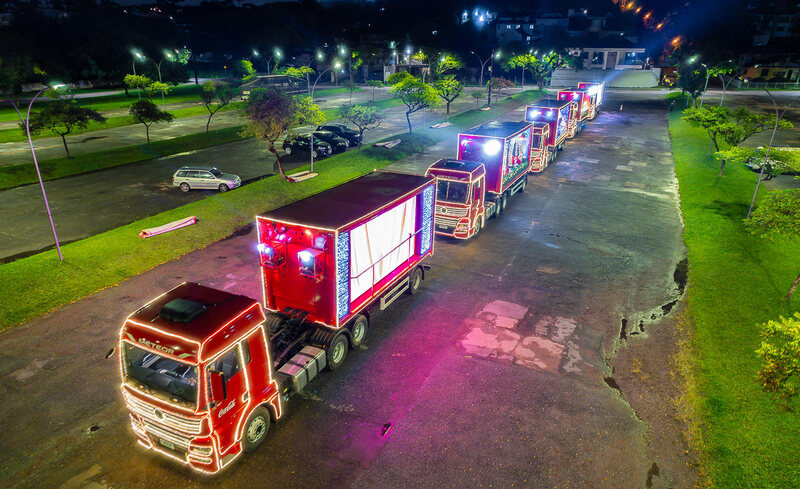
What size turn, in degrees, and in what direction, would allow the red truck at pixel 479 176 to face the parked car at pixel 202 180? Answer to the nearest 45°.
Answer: approximately 45° to its right

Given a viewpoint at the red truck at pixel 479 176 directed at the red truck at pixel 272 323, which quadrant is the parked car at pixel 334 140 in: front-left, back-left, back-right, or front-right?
back-right

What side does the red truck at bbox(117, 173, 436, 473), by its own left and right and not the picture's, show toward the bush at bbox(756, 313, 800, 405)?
left

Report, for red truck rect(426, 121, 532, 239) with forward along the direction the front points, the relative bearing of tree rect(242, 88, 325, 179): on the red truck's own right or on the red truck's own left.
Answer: on the red truck's own right

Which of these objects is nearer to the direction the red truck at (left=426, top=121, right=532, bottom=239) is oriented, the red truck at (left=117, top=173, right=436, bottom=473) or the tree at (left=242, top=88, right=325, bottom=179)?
the red truck

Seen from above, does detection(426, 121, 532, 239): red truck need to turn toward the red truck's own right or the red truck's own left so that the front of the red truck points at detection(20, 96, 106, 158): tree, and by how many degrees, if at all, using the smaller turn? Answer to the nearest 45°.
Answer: approximately 45° to the red truck's own right

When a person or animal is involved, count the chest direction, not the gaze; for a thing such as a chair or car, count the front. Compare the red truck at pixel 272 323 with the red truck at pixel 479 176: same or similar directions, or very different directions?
same or similar directions

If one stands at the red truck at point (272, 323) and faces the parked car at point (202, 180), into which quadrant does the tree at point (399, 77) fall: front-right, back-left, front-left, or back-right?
front-right

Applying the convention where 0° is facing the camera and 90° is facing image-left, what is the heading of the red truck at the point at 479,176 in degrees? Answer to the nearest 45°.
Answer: approximately 45°

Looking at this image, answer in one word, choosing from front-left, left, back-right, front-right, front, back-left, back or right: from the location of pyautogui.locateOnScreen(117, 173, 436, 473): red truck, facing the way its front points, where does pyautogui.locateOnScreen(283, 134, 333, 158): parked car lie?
back-right

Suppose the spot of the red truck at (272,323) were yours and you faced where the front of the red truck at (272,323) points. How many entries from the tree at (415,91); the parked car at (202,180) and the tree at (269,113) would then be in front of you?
0

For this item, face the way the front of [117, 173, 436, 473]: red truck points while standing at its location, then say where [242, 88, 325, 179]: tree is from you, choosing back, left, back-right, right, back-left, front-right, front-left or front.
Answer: back-right

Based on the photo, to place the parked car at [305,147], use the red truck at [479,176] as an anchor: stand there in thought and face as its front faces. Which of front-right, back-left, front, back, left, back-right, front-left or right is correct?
right

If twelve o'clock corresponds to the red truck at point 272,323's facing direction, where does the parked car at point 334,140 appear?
The parked car is roughly at 5 o'clock from the red truck.

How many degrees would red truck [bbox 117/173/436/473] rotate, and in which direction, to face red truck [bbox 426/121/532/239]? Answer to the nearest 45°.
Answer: approximately 180°

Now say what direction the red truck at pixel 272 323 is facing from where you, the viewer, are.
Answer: facing the viewer and to the left of the viewer

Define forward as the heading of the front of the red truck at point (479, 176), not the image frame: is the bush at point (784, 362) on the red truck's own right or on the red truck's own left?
on the red truck's own left
